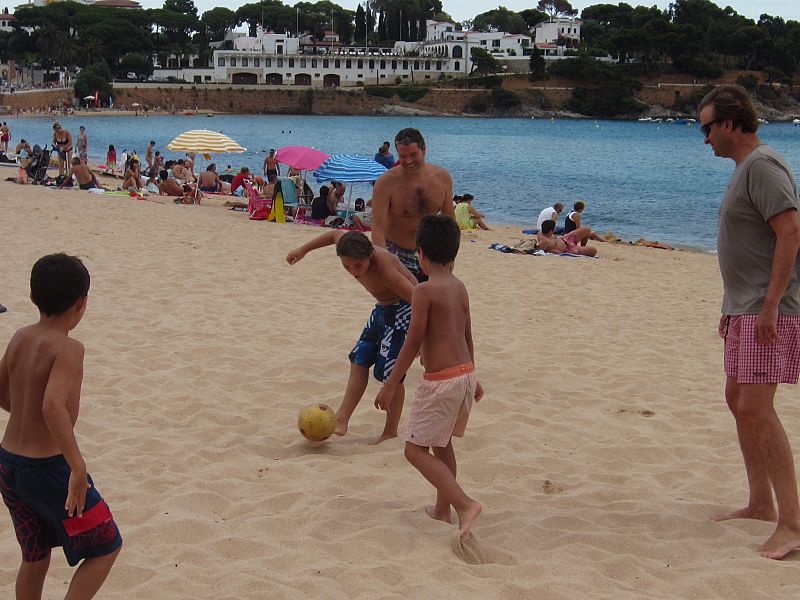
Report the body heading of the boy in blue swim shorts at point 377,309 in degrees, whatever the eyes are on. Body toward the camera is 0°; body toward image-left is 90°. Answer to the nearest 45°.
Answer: approximately 45°

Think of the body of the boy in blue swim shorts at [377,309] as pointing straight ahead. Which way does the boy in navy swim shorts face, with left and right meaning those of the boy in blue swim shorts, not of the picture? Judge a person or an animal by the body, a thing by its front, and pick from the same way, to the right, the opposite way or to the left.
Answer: the opposite way

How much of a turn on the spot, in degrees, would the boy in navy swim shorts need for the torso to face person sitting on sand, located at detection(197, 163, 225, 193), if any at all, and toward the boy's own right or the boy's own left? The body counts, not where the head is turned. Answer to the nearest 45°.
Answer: approximately 45° to the boy's own left

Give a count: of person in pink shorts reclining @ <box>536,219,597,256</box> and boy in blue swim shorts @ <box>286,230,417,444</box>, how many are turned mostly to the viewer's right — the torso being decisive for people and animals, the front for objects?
1

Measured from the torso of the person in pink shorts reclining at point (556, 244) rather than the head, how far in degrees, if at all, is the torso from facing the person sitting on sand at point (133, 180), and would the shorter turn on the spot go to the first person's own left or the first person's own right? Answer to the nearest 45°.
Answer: approximately 135° to the first person's own left

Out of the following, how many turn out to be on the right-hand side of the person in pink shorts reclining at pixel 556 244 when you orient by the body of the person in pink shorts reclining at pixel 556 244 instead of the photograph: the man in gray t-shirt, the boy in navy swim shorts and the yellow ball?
3

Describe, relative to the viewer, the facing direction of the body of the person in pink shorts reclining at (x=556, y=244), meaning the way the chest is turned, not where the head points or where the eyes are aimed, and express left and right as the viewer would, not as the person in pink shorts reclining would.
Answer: facing to the right of the viewer

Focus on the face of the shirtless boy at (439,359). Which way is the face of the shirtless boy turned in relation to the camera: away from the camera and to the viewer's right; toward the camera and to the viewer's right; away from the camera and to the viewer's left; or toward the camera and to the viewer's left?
away from the camera and to the viewer's left

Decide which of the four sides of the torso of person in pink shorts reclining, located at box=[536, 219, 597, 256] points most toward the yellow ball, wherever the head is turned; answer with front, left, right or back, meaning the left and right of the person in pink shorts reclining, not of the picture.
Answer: right

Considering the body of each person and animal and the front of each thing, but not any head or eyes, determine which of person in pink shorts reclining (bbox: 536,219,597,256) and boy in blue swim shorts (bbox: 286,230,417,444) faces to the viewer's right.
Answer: the person in pink shorts reclining

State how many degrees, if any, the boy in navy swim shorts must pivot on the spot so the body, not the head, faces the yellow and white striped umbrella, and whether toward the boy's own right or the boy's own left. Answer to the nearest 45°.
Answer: approximately 45° to the boy's own left

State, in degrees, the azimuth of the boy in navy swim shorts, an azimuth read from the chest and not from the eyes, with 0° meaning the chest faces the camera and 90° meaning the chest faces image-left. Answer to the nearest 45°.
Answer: approximately 225°

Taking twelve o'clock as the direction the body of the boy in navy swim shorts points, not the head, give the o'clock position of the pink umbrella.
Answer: The pink umbrella is roughly at 11 o'clock from the boy in navy swim shorts.

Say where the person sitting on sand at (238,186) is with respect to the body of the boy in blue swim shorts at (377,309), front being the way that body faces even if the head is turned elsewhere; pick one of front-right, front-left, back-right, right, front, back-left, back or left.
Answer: back-right
